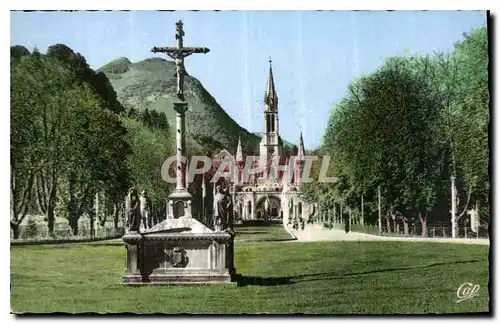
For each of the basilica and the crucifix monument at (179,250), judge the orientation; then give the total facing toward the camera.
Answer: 2

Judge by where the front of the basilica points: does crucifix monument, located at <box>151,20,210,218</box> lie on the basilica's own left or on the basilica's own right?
on the basilica's own right

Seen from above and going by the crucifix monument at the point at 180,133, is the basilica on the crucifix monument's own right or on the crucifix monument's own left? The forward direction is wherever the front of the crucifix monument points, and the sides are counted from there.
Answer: on the crucifix monument's own left

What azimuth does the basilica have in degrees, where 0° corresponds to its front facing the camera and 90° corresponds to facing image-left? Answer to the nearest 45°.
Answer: approximately 0°

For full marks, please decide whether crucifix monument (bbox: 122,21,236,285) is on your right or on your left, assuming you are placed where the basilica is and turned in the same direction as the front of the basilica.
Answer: on your right

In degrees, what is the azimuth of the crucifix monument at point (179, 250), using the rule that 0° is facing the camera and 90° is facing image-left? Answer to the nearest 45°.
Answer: approximately 0°
